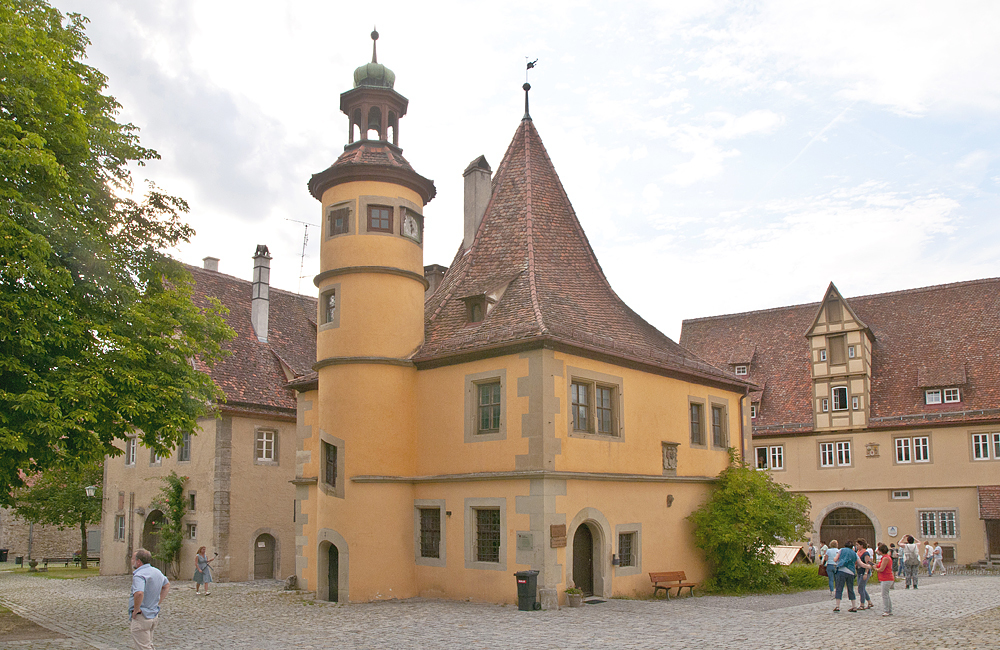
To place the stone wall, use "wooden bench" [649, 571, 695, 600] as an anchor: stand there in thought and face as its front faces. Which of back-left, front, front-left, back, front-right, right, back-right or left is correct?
back

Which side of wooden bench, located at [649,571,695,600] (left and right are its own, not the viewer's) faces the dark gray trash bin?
right

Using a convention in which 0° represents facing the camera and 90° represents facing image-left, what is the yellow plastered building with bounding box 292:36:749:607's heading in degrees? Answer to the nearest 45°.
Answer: approximately 315°

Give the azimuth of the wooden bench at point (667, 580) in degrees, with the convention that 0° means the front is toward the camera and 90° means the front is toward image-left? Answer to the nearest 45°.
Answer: approximately 315°

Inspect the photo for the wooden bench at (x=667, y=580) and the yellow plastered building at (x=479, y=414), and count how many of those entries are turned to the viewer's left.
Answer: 0

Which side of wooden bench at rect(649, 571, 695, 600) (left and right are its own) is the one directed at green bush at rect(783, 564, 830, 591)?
left

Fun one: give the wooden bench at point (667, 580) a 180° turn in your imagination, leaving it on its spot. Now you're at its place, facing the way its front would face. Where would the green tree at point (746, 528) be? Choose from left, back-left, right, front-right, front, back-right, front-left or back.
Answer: right

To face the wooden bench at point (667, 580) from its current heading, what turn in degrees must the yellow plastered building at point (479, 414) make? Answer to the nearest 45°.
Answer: approximately 45° to its left

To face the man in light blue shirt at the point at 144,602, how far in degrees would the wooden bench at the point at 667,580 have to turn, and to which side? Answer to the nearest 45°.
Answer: approximately 90° to its right
